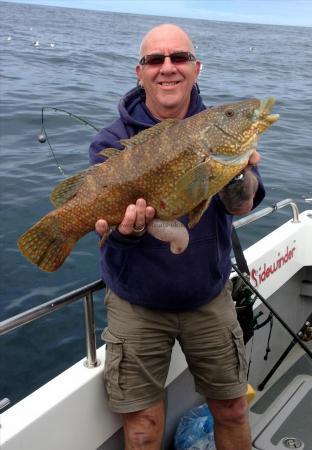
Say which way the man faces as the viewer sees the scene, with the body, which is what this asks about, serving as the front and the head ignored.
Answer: toward the camera
